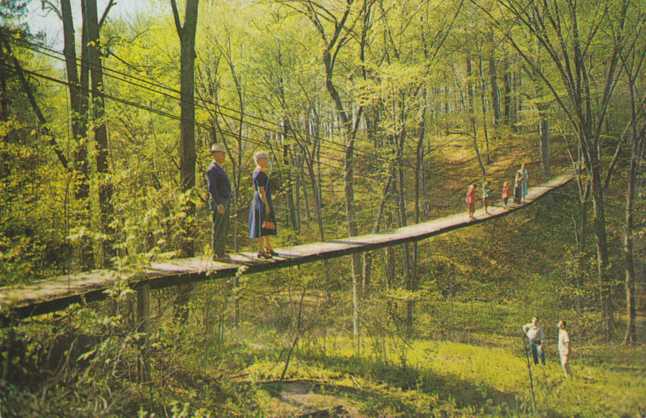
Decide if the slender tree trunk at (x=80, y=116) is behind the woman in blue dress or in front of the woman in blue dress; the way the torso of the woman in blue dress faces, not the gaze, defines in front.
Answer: behind

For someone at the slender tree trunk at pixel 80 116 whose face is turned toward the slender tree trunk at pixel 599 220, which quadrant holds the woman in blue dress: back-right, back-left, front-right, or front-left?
front-right
